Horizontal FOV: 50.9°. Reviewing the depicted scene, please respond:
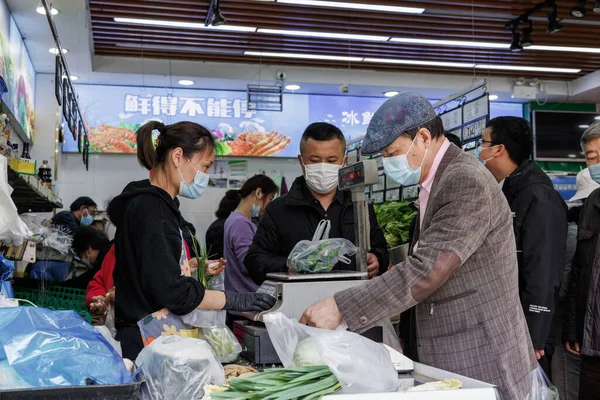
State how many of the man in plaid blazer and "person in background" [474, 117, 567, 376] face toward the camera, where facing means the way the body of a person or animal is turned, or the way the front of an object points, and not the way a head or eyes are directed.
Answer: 0

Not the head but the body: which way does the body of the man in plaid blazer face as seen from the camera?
to the viewer's left

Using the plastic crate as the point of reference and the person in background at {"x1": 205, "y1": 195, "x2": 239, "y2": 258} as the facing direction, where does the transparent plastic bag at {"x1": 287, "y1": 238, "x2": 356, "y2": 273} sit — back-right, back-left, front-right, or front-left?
front-right

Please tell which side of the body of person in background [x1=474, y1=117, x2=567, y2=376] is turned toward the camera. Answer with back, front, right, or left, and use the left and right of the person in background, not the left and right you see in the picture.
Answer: left

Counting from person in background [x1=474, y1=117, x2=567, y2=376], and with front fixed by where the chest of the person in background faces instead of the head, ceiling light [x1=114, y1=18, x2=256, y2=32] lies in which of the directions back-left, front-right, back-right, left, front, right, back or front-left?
front-right

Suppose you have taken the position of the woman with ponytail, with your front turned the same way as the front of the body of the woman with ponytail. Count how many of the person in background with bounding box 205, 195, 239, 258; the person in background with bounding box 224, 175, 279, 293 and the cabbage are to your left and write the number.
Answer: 2

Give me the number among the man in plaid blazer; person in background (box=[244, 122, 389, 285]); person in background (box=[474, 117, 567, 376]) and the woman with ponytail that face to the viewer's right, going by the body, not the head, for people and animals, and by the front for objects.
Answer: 1

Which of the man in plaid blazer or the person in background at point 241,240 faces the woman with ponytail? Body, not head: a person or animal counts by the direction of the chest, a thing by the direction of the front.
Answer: the man in plaid blazer

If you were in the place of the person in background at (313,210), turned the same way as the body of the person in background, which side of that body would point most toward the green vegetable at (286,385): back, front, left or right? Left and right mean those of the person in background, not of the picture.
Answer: front

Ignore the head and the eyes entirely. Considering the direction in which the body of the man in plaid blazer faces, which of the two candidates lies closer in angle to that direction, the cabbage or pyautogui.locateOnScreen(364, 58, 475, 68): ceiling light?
the cabbage

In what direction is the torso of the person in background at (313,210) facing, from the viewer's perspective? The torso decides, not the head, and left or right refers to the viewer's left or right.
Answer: facing the viewer

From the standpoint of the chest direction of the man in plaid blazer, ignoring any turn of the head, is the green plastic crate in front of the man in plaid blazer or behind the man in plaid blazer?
in front

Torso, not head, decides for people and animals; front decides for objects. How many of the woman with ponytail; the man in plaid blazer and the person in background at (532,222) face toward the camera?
0

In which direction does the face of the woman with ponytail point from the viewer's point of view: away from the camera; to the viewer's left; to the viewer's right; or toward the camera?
to the viewer's right

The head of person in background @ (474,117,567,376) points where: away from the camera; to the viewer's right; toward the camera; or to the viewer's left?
to the viewer's left

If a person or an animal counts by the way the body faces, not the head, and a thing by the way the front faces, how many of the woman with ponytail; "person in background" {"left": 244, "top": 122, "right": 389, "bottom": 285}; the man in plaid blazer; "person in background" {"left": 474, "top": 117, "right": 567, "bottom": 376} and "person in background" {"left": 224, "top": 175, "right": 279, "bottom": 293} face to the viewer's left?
2

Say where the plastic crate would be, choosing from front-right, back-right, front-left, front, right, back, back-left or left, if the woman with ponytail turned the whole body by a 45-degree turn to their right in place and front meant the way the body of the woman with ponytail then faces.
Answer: front-right

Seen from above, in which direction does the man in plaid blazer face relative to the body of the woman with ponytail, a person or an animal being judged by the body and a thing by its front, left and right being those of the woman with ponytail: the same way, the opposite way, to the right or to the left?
the opposite way
